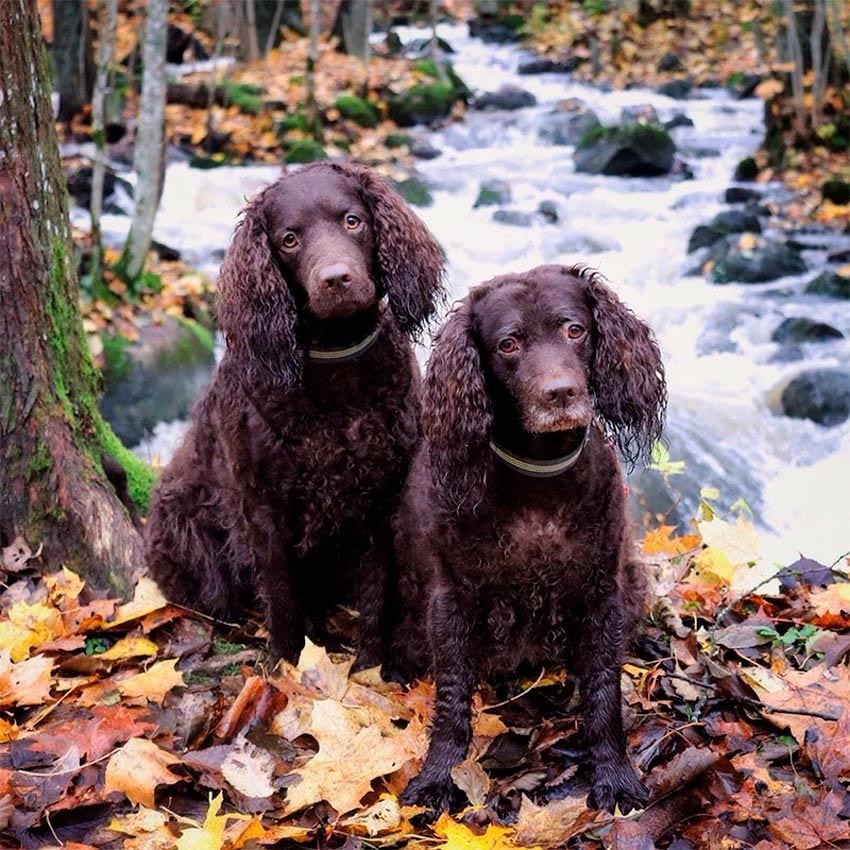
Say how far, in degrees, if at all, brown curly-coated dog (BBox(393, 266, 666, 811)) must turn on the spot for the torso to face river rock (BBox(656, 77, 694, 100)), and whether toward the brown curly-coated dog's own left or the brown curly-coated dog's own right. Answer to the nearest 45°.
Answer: approximately 180°

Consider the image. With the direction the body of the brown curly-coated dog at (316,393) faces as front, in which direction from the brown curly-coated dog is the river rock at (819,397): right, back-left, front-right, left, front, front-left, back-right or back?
left

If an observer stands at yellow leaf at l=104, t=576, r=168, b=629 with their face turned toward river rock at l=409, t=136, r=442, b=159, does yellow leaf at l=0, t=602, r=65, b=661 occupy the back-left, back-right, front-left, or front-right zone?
back-left

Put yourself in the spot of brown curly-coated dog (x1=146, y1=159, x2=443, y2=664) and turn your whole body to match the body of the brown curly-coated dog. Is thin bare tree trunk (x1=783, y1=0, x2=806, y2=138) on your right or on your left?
on your left

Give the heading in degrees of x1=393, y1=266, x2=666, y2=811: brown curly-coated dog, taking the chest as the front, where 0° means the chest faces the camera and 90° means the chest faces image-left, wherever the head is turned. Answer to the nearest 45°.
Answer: approximately 0°

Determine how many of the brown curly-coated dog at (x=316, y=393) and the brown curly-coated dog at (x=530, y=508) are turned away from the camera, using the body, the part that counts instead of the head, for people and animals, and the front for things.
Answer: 0

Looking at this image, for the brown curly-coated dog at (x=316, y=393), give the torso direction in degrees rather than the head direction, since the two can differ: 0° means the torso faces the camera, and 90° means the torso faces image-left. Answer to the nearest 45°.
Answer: approximately 315°

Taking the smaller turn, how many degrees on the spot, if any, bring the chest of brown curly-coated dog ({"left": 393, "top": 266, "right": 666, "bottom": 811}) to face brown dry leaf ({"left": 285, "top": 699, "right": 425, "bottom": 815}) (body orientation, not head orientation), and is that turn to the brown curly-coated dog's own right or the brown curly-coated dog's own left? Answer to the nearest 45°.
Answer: approximately 45° to the brown curly-coated dog's own right

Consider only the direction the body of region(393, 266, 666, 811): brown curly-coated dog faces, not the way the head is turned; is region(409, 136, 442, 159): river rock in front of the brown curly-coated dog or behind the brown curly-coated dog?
behind

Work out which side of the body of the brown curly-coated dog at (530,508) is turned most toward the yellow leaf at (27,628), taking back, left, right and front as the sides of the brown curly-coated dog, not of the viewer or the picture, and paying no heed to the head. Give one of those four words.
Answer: right

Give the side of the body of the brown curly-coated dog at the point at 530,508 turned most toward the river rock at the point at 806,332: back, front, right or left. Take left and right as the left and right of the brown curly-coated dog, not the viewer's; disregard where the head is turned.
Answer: back

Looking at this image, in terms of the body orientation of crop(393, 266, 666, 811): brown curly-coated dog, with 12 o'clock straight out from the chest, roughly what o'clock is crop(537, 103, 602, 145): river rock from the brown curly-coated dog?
The river rock is roughly at 6 o'clock from the brown curly-coated dog.
